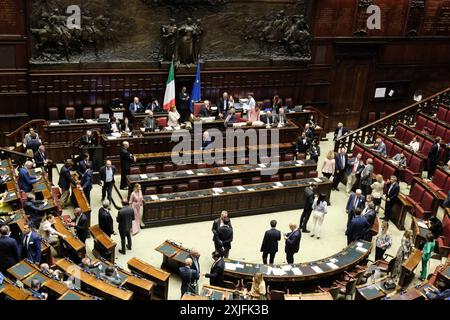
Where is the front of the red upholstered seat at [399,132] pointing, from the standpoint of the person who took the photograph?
facing the viewer and to the left of the viewer

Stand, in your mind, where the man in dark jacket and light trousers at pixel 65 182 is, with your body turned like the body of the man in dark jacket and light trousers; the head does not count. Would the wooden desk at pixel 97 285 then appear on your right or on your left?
on your right

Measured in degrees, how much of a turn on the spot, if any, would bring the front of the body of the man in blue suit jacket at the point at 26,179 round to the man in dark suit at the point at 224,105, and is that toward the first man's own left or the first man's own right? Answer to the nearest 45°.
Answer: approximately 45° to the first man's own left

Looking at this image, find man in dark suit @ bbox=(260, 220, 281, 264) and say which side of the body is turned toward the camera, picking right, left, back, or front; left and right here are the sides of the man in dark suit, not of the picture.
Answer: back

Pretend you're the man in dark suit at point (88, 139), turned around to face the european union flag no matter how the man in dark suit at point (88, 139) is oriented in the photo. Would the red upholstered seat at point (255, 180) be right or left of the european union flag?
right

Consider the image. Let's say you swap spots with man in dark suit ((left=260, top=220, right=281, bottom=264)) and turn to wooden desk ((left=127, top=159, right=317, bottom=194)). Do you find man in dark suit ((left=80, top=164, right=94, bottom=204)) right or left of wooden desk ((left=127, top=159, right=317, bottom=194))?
left

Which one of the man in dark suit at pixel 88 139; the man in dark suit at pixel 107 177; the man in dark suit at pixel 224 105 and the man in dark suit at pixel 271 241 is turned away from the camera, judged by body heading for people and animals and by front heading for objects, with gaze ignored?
the man in dark suit at pixel 271 241

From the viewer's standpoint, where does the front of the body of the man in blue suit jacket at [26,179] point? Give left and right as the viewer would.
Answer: facing to the right of the viewer

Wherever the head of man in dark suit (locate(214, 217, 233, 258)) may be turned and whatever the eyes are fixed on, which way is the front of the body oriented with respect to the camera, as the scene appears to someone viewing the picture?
away from the camera

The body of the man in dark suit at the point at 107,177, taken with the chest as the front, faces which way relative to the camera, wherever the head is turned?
toward the camera
